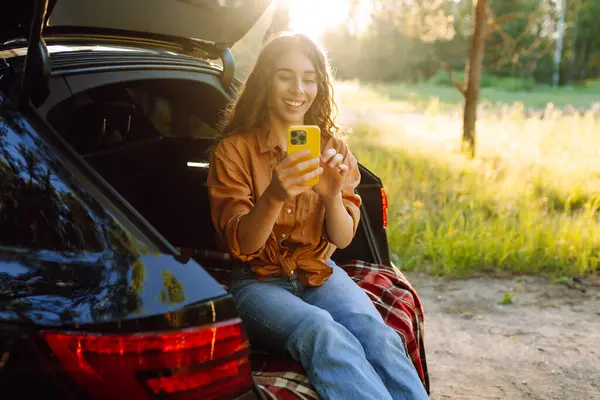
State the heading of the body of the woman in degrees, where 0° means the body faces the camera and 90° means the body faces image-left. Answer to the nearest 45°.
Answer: approximately 315°

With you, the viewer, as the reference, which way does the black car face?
facing away from the viewer and to the left of the viewer

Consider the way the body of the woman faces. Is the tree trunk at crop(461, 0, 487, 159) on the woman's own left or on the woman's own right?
on the woman's own left

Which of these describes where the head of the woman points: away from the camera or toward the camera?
toward the camera
